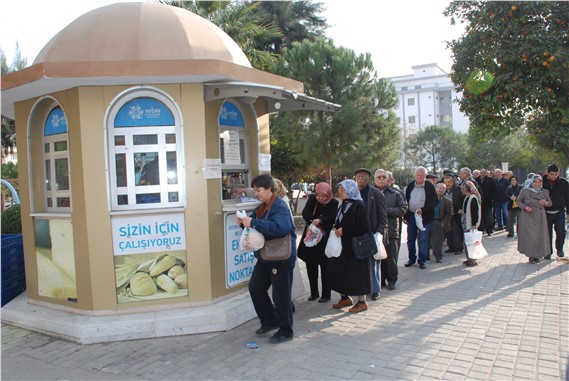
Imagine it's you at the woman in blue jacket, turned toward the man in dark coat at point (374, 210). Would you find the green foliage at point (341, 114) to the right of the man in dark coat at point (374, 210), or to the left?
left

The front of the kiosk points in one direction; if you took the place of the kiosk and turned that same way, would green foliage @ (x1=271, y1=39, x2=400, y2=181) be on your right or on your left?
on your left

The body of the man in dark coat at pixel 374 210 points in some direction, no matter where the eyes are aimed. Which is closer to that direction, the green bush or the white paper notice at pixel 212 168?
the white paper notice

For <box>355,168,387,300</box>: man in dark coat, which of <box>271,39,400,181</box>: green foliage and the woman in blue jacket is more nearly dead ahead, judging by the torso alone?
the woman in blue jacket

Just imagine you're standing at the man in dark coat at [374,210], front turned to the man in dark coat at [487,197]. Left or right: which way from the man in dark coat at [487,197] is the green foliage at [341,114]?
left

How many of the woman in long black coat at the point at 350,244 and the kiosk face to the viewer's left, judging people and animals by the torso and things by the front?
1

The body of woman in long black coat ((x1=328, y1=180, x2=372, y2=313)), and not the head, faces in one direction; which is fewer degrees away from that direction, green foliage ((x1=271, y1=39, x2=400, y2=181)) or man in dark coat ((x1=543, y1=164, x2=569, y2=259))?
the green foliage

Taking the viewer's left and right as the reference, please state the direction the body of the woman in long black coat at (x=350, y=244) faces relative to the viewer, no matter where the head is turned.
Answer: facing to the left of the viewer

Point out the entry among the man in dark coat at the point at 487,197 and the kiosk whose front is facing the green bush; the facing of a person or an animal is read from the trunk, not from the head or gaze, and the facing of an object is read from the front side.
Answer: the man in dark coat

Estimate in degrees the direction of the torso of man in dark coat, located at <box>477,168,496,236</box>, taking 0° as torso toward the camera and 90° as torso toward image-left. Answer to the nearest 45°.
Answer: approximately 45°

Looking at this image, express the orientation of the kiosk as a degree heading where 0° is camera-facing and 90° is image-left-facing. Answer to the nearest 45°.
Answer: approximately 315°

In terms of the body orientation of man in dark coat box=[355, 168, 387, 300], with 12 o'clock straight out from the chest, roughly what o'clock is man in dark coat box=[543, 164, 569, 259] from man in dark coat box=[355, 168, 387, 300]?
man in dark coat box=[543, 164, 569, 259] is roughly at 6 o'clock from man in dark coat box=[355, 168, 387, 300].
